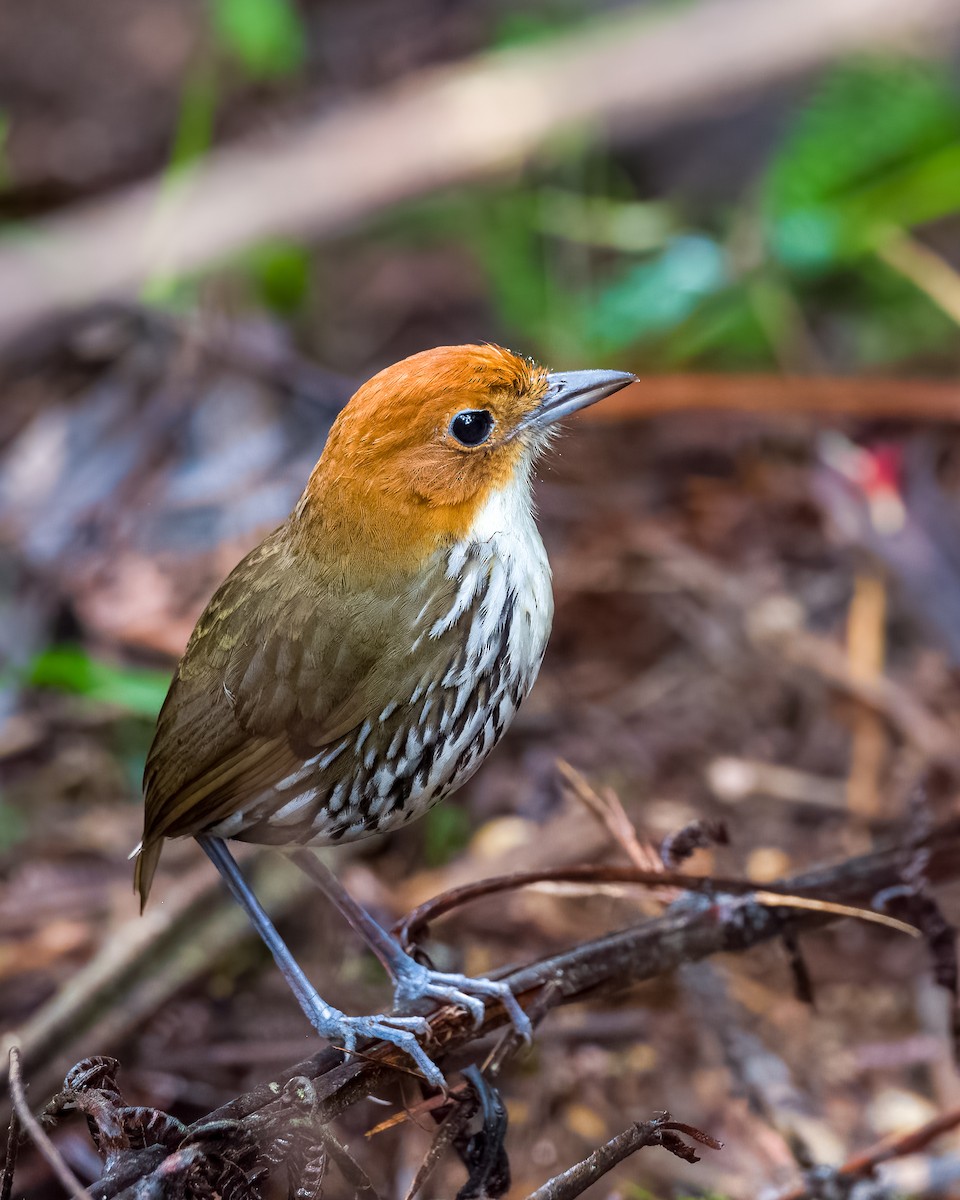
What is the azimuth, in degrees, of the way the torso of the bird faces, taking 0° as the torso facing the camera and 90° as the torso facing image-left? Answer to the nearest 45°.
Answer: approximately 270°

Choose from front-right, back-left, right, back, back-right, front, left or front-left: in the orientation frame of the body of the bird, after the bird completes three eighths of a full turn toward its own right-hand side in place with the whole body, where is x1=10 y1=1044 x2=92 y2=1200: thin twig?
front

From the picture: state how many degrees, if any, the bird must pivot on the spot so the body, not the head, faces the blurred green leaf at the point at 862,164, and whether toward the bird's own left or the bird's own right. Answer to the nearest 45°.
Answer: approximately 45° to the bird's own left

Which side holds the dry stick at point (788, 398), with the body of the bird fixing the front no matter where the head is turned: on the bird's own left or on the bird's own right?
on the bird's own left

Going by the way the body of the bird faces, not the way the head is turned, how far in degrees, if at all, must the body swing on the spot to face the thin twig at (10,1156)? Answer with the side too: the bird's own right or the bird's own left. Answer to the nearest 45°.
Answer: approximately 135° to the bird's own right

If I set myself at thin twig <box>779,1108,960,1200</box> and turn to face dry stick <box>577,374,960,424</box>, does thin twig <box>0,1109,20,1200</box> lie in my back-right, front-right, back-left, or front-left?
back-left

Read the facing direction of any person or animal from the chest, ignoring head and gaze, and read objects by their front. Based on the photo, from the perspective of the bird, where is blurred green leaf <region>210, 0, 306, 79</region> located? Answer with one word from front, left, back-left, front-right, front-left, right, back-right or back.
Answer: left

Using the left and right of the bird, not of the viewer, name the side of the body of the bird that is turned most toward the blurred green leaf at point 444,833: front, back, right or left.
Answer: left
